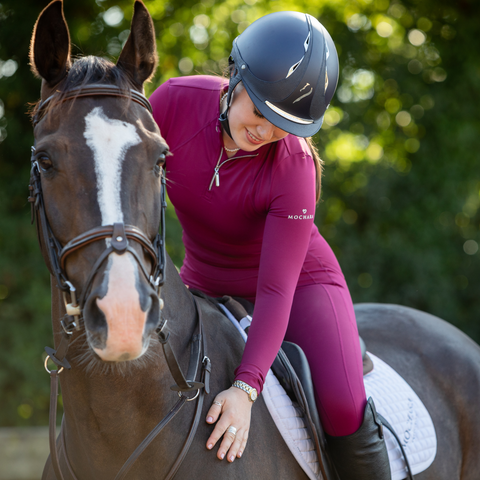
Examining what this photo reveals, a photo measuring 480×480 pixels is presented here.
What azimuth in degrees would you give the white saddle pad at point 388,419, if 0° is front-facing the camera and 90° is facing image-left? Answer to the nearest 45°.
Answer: approximately 45°

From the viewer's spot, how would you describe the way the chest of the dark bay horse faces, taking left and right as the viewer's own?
facing the viewer and to the left of the viewer
